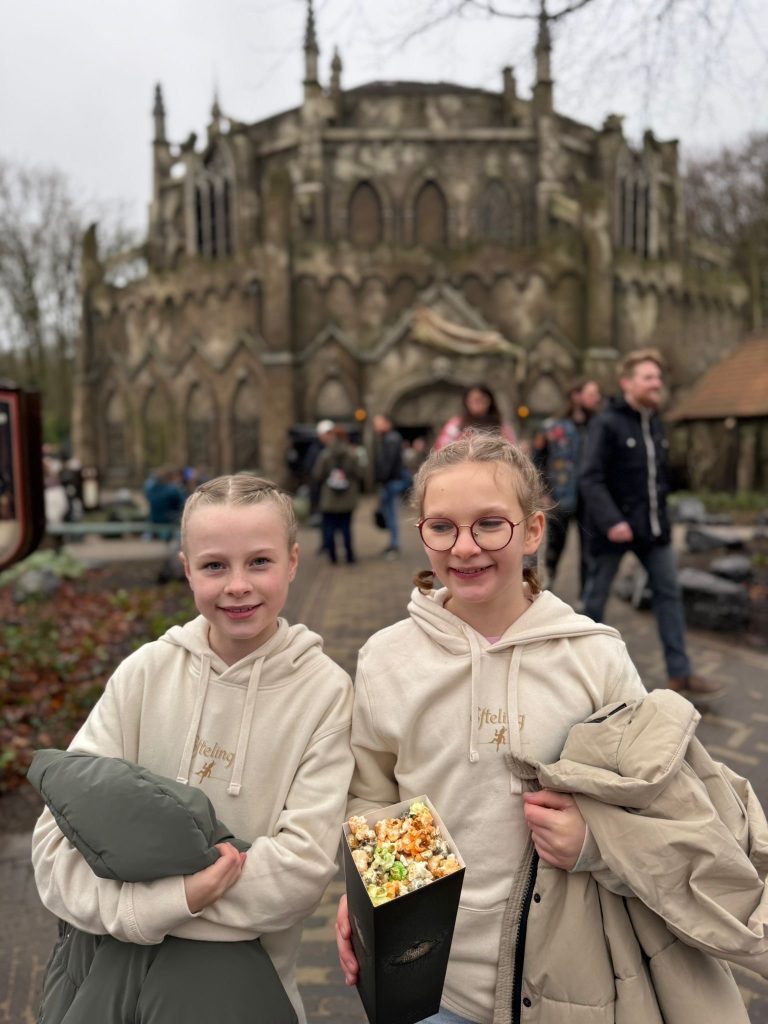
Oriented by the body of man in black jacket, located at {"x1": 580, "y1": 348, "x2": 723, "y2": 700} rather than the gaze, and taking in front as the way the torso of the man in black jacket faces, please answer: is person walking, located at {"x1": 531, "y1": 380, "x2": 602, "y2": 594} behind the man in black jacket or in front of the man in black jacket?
behind

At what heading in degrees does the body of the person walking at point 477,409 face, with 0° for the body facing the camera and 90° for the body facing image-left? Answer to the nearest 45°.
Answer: approximately 0°

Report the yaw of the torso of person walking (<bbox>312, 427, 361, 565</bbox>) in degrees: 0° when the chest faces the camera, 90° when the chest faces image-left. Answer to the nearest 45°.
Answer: approximately 180°

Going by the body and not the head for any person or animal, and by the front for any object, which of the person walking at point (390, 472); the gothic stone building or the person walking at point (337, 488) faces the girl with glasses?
the gothic stone building

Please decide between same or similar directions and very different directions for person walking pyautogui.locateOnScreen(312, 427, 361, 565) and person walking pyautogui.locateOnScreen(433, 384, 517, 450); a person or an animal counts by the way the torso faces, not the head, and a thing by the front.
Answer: very different directions

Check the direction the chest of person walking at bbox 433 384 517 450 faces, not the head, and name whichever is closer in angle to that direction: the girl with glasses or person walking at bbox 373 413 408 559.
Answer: the girl with glasses

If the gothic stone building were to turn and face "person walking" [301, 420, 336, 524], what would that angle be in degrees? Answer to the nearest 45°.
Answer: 0° — it already faces them

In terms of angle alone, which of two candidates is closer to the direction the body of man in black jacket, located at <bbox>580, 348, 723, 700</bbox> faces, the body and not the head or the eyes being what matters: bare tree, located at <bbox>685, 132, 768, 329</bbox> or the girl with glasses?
the girl with glasses
